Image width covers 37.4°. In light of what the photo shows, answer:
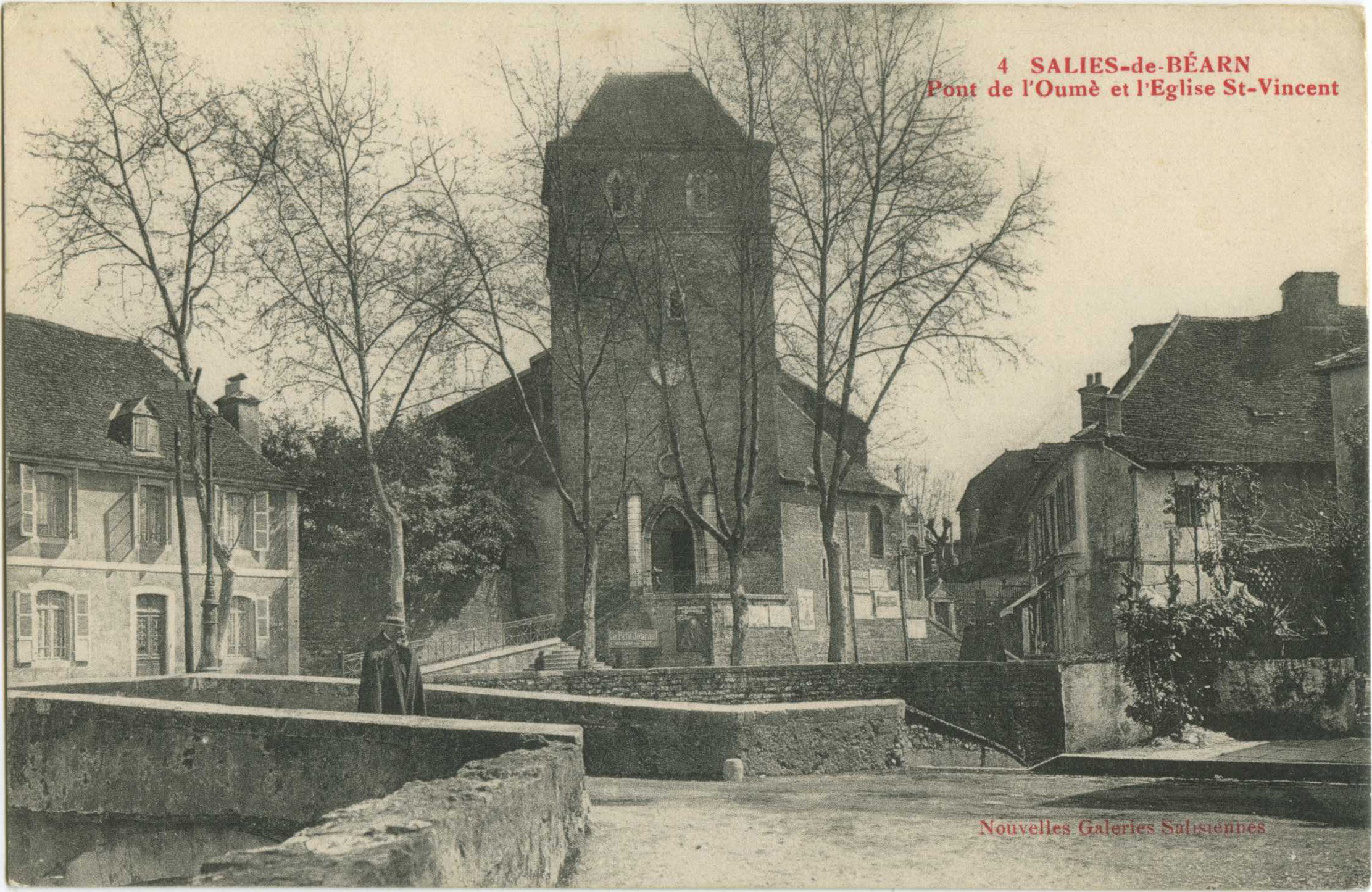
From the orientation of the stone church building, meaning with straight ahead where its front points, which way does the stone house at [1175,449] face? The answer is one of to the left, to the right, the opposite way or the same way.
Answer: to the right

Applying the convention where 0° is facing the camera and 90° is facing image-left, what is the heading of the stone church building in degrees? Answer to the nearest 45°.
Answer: approximately 0°

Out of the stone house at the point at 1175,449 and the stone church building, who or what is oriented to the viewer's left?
the stone house

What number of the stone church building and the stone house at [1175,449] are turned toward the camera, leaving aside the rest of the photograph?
1

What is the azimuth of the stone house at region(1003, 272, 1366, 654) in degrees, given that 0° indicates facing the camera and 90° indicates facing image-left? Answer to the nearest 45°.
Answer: approximately 90°
